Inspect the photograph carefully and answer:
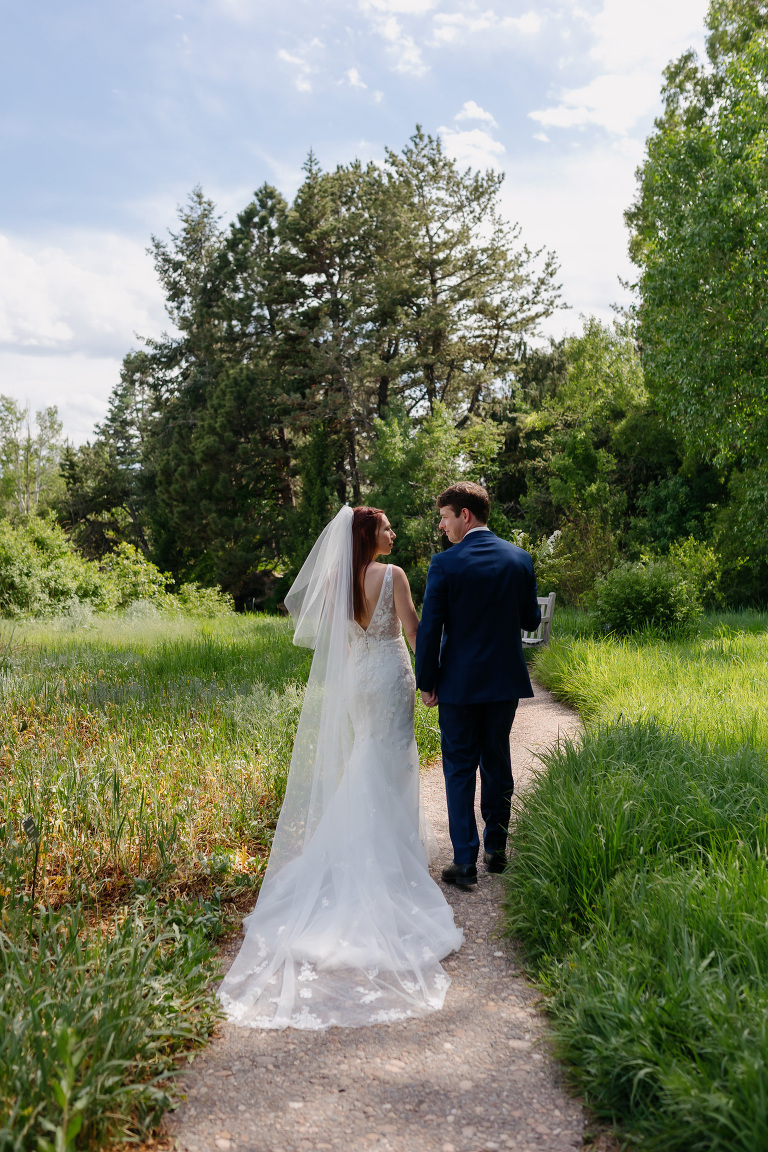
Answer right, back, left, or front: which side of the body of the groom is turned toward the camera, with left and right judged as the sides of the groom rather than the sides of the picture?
back

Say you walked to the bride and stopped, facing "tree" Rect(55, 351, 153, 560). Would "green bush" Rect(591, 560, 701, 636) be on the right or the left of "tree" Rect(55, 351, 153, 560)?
right

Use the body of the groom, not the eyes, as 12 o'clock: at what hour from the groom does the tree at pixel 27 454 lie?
The tree is roughly at 11 o'clock from the groom.

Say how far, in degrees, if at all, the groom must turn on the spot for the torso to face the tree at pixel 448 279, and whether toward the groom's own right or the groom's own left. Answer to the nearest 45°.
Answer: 0° — they already face it

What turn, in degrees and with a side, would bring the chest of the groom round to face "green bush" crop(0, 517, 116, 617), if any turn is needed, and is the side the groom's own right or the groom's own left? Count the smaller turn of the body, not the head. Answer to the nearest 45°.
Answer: approximately 45° to the groom's own left

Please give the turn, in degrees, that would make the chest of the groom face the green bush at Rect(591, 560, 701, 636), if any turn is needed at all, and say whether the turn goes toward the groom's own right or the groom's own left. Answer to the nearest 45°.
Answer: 0° — they already face it
